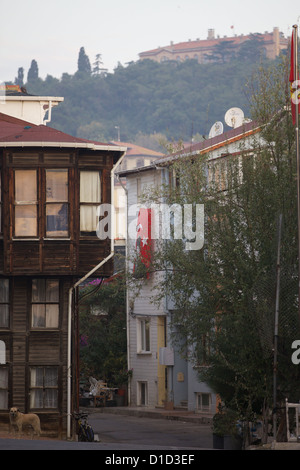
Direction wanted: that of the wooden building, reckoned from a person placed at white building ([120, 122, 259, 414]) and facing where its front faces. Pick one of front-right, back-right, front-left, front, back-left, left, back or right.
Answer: front-left

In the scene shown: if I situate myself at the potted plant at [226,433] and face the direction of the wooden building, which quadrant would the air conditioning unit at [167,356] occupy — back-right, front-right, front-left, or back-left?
front-right

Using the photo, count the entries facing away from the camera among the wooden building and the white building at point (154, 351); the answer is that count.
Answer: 0

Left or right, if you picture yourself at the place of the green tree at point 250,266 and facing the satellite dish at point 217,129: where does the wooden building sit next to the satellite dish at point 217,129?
left

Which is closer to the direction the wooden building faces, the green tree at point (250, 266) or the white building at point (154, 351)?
the green tree

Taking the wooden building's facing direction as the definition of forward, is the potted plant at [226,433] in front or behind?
in front

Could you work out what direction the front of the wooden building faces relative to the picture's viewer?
facing the viewer

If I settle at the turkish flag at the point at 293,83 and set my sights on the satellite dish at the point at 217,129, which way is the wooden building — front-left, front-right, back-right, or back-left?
front-left

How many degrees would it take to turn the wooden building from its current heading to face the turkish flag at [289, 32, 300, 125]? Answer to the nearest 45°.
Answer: approximately 45° to its left

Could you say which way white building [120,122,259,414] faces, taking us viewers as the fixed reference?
facing the viewer and to the left of the viewer

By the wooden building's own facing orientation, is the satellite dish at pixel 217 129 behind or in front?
behind

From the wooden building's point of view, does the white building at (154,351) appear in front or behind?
behind
